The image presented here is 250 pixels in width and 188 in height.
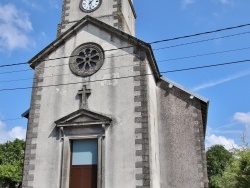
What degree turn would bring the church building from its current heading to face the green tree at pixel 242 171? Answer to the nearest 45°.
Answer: approximately 135° to its left

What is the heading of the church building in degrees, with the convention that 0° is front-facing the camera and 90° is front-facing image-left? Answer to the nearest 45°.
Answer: approximately 0°
